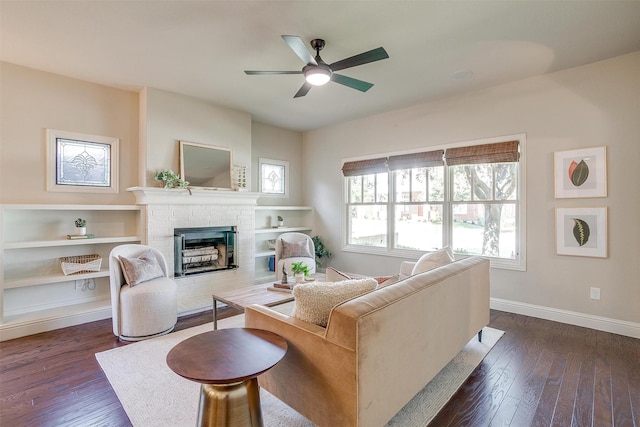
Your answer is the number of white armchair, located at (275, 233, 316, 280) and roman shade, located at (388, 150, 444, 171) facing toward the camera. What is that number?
2

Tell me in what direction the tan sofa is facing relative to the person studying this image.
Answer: facing away from the viewer and to the left of the viewer

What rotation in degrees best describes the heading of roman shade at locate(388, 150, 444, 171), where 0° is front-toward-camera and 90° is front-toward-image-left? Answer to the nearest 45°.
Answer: approximately 0°

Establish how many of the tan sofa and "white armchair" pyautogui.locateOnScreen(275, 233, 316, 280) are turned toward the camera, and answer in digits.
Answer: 1

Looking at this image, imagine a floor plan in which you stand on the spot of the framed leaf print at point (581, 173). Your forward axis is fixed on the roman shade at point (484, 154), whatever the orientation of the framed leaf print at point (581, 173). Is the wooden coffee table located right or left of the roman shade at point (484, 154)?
left

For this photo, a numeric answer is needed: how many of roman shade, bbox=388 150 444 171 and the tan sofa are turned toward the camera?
1

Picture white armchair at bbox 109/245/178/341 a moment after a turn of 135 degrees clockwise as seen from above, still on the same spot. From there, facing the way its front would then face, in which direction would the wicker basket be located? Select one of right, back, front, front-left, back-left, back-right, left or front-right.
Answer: front-right

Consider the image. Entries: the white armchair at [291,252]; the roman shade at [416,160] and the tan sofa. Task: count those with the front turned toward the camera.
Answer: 2

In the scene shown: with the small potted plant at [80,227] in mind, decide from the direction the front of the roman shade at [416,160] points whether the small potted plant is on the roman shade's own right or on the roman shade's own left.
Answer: on the roman shade's own right

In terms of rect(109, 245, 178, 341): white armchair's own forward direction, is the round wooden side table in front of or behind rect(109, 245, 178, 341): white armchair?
in front
